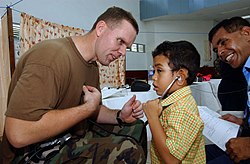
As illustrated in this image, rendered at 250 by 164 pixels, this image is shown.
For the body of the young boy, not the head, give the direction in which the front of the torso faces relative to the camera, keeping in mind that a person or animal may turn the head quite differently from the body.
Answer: to the viewer's left

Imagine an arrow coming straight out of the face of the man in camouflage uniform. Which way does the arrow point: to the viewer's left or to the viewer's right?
to the viewer's right

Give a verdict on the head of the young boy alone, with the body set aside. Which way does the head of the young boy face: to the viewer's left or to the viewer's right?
to the viewer's left
